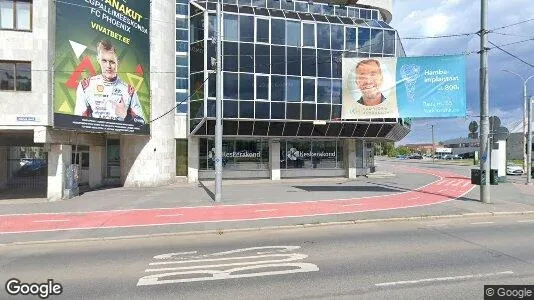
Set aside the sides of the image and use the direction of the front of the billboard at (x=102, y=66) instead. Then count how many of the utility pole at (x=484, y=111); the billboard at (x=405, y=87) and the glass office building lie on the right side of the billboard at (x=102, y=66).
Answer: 0

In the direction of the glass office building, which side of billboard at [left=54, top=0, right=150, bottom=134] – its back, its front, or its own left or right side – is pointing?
left

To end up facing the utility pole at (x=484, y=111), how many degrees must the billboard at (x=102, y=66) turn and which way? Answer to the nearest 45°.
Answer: approximately 45° to its left

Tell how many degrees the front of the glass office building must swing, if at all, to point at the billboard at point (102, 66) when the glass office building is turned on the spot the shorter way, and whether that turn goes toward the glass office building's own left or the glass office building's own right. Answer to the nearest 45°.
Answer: approximately 45° to the glass office building's own right

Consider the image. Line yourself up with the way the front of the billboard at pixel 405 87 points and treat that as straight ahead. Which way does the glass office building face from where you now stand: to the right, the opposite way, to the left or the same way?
the same way

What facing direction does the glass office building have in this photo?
toward the camera

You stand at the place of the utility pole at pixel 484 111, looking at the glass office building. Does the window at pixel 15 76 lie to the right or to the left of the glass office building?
left

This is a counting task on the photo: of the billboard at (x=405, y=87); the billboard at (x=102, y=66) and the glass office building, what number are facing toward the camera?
3

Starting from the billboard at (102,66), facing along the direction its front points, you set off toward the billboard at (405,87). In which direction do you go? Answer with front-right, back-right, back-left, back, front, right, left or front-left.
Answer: front-left

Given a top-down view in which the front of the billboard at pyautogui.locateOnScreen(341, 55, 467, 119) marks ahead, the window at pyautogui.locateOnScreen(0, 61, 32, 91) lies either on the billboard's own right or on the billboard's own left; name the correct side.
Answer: on the billboard's own right

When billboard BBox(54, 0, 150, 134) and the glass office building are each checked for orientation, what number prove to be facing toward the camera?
2

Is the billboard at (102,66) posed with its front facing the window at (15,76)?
no

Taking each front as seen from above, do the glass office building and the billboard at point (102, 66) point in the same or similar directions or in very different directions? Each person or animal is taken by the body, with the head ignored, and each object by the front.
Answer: same or similar directions

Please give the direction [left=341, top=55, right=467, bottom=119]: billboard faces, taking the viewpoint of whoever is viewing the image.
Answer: facing the viewer

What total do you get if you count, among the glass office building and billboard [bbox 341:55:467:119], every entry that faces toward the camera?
2
